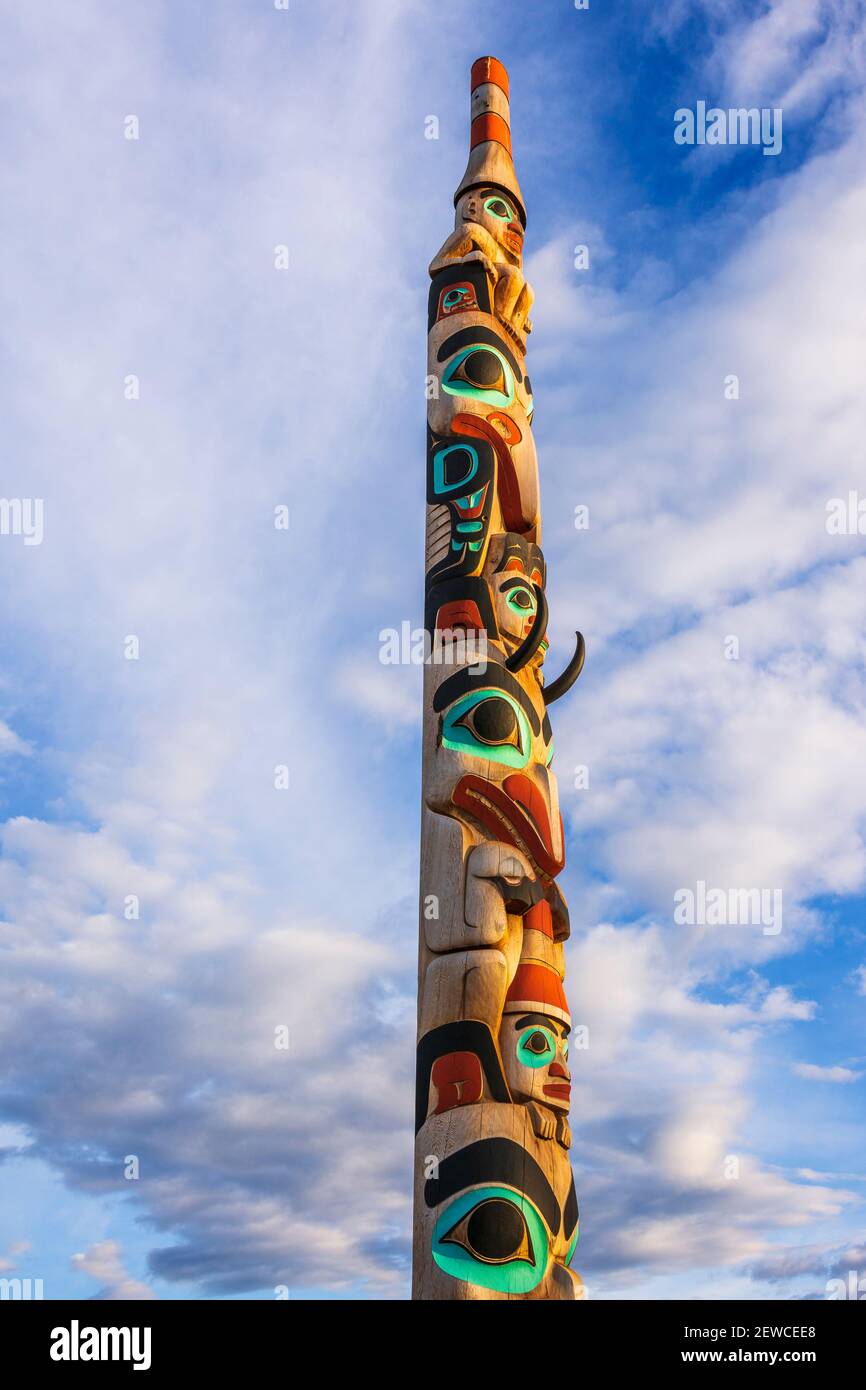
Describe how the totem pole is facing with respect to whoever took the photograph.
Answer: facing the viewer and to the right of the viewer
